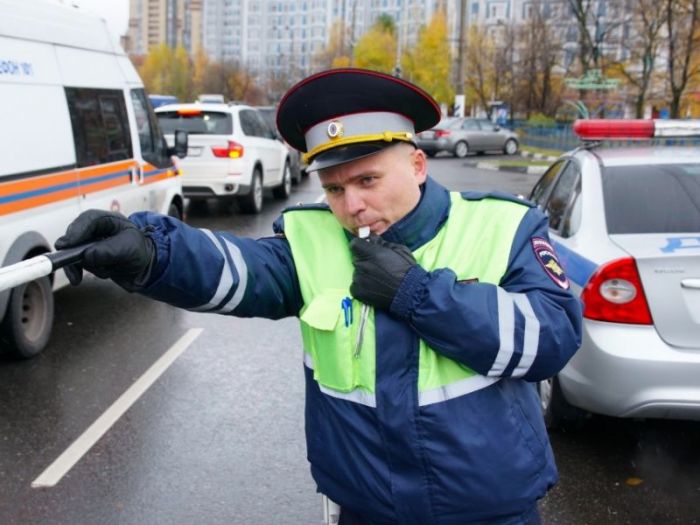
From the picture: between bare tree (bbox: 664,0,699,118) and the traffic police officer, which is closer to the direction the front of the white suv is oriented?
the bare tree

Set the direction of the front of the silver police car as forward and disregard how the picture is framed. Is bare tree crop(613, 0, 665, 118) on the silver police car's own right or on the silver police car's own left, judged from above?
on the silver police car's own right

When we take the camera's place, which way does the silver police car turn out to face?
facing away from the viewer and to the left of the viewer

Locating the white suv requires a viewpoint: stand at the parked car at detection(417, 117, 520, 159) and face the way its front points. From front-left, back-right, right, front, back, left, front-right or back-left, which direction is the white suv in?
back-right

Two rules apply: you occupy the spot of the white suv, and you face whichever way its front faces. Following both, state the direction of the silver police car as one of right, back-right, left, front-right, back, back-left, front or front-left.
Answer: back-right

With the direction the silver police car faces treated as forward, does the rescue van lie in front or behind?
in front

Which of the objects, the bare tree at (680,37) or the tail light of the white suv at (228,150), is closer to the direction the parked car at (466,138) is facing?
the bare tree

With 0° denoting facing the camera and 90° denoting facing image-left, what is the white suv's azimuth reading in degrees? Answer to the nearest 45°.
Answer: approximately 225°

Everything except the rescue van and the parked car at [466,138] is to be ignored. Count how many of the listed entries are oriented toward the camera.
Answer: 0

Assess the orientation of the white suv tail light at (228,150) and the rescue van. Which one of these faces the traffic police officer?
the white suv tail light

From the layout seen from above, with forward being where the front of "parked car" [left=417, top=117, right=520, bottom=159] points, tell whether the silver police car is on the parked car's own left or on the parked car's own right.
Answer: on the parked car's own right

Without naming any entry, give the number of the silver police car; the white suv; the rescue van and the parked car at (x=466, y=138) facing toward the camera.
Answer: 0

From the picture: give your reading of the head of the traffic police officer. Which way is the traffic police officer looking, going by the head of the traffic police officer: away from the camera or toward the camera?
toward the camera

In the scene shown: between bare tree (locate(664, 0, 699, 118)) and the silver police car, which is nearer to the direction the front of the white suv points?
the bare tree
